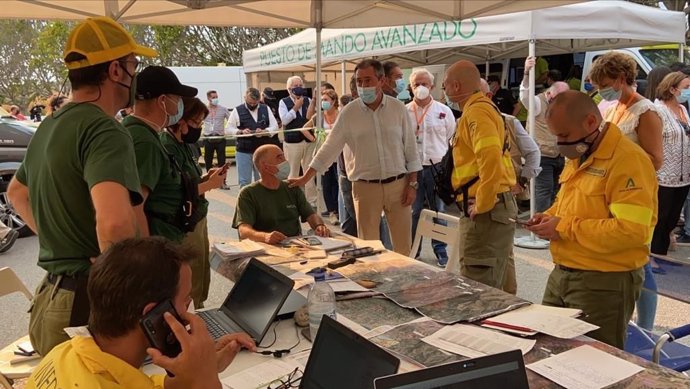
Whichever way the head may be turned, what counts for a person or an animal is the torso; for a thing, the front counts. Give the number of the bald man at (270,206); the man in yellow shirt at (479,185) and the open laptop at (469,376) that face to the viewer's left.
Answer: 1

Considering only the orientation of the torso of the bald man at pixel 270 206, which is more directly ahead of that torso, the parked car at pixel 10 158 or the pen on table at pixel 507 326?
the pen on table

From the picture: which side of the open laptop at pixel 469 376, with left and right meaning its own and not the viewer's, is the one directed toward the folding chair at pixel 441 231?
back

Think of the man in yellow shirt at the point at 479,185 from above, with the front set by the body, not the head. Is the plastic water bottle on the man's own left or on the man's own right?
on the man's own left

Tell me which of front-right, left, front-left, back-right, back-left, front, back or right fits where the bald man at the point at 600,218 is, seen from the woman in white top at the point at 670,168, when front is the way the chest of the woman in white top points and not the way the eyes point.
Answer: front-right

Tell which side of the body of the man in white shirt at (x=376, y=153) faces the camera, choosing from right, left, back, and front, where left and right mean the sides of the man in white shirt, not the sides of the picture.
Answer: front

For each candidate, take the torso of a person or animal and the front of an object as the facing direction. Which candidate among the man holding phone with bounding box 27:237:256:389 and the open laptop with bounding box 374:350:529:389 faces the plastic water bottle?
the man holding phone

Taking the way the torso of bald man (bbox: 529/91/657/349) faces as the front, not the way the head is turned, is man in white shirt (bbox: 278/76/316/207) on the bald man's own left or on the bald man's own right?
on the bald man's own right

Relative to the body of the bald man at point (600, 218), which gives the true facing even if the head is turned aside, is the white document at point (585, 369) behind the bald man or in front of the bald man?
in front

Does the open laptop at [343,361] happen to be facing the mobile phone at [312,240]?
no

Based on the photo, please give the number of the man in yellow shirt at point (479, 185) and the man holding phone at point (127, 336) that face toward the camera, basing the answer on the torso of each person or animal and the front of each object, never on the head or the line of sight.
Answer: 0

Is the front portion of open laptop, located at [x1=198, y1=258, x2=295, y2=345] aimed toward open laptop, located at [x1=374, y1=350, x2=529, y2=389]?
no

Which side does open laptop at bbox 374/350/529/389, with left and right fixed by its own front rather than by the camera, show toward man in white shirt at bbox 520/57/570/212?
back

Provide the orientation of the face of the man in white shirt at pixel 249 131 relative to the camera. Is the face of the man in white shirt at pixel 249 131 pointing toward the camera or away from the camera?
toward the camera

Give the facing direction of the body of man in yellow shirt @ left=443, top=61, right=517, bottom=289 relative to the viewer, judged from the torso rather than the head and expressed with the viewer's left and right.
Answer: facing to the left of the viewer
